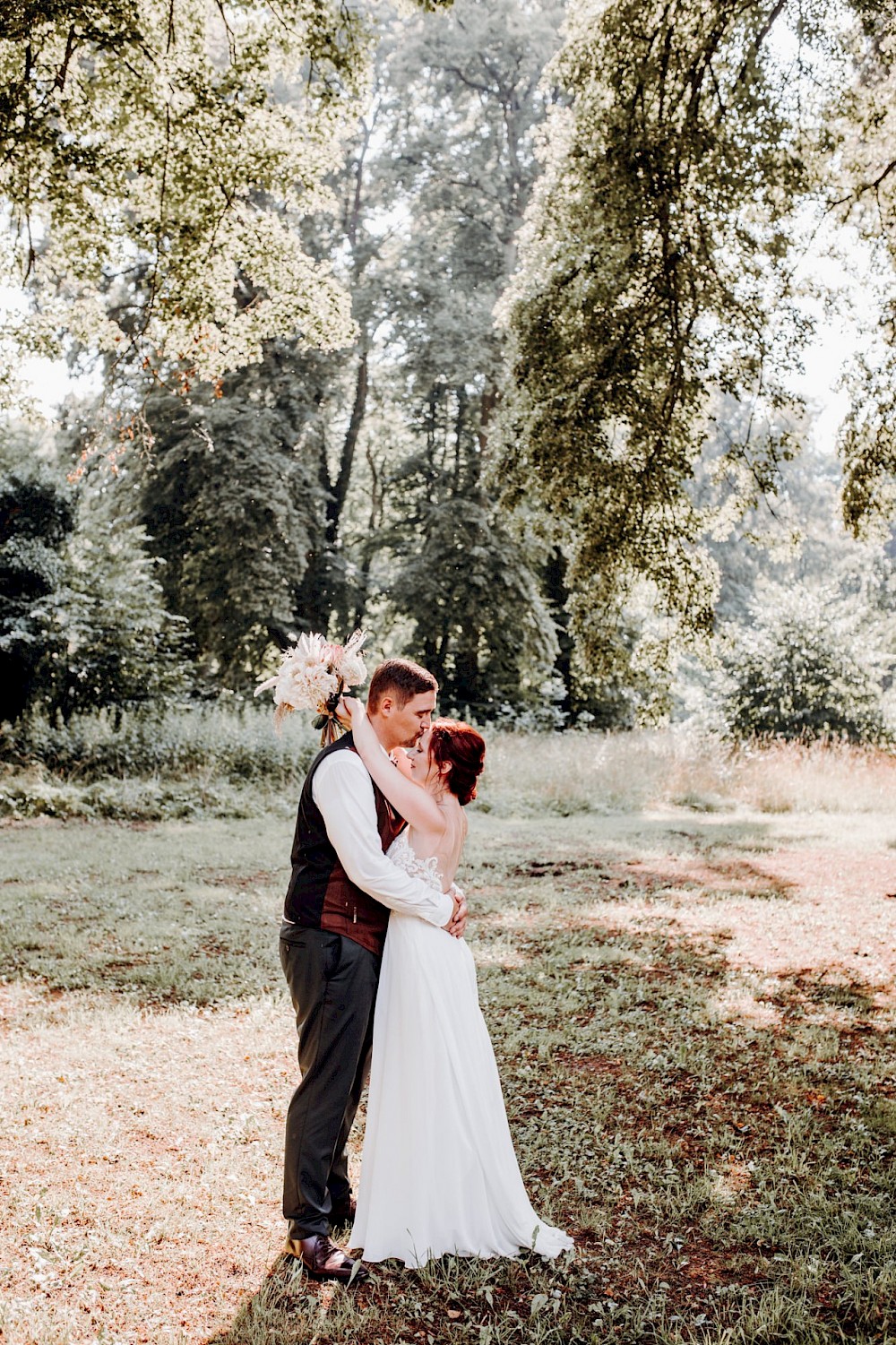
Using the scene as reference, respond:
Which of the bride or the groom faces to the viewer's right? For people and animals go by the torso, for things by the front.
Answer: the groom

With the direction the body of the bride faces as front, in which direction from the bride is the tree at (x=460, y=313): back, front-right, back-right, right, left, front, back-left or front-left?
right

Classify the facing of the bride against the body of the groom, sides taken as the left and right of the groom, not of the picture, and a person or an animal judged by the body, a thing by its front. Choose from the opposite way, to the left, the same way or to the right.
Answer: the opposite way

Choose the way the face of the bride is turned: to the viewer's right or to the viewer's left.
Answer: to the viewer's left

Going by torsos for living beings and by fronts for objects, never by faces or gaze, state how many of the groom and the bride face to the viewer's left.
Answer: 1

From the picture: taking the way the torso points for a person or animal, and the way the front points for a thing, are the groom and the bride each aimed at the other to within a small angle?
yes

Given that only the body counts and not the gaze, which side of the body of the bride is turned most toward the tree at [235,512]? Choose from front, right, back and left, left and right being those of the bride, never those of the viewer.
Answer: right

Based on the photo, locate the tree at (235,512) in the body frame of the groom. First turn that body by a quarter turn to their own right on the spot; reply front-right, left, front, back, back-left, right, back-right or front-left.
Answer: back

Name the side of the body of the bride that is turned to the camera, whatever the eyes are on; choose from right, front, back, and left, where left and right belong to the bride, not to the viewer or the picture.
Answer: left

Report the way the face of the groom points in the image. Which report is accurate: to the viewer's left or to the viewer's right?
to the viewer's right

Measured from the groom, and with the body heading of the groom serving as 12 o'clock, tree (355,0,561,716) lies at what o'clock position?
The tree is roughly at 9 o'clock from the groom.

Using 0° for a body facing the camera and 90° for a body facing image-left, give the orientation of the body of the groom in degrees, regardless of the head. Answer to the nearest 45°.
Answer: approximately 270°
